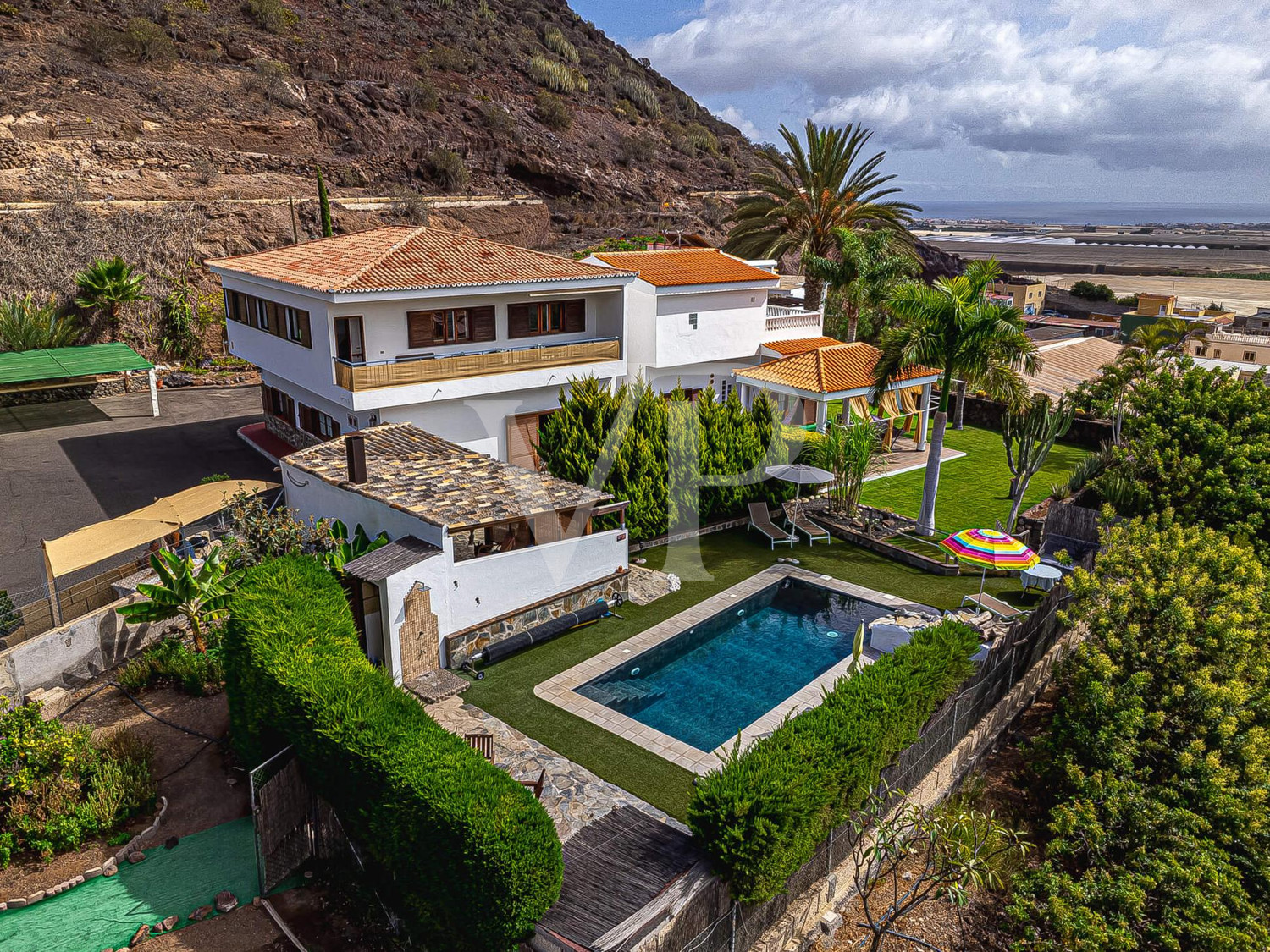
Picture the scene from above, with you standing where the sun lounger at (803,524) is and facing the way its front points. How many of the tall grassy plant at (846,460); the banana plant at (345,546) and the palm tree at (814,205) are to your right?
1

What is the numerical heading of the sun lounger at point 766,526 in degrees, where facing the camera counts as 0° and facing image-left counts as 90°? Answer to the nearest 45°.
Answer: approximately 315°

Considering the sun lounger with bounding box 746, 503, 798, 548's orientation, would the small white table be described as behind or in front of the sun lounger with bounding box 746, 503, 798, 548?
in front

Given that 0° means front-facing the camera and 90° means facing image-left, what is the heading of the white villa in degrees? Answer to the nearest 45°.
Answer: approximately 315°

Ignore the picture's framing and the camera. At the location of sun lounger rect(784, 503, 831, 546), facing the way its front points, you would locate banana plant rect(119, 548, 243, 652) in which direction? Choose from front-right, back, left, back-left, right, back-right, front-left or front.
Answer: right

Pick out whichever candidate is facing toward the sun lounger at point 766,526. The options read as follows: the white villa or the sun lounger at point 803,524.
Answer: the white villa

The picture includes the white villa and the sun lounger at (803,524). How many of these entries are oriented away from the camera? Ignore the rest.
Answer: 0

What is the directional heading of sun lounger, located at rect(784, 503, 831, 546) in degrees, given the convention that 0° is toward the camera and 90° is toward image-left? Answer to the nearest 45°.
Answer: approximately 315°

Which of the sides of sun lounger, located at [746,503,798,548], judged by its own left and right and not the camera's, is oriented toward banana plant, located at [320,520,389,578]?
right

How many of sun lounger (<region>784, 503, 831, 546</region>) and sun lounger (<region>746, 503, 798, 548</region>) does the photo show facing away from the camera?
0

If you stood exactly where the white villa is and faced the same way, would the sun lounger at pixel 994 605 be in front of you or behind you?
in front

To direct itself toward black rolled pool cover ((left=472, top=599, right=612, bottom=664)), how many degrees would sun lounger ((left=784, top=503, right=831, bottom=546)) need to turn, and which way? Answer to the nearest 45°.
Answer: approximately 90° to its right

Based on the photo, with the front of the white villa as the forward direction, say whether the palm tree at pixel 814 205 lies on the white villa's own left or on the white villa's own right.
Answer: on the white villa's own left

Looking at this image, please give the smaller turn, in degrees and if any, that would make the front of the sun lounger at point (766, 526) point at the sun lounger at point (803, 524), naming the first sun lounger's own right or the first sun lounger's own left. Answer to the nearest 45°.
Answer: approximately 90° to the first sun lounger's own left
